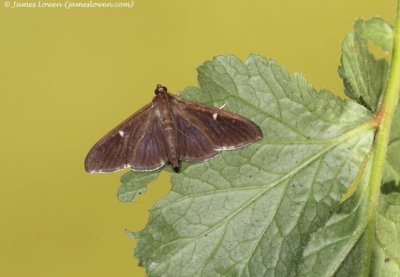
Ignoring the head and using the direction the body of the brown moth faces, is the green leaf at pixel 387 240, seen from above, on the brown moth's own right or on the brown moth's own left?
on the brown moth's own right

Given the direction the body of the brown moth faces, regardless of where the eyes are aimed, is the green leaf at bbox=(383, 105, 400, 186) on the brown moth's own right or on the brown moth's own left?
on the brown moth's own right

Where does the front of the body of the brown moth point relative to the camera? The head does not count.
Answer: away from the camera
